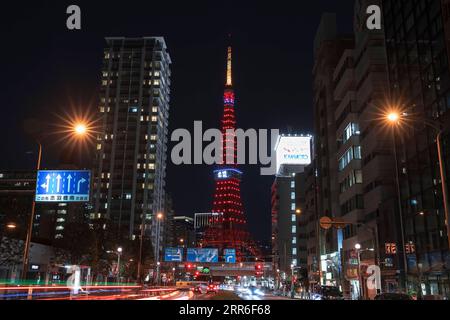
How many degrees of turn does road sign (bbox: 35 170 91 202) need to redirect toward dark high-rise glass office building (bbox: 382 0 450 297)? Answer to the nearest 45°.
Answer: approximately 90° to its left

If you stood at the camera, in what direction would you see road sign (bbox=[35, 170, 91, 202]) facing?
facing the viewer
